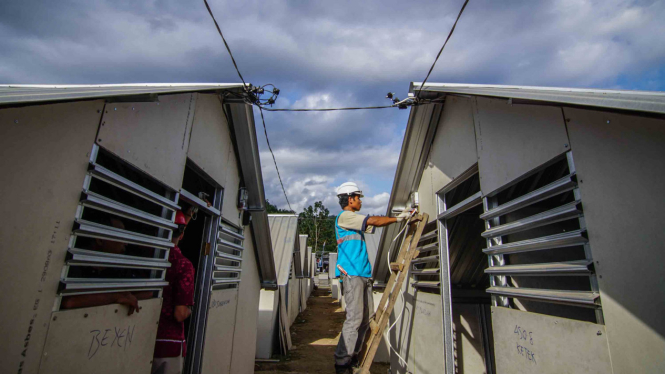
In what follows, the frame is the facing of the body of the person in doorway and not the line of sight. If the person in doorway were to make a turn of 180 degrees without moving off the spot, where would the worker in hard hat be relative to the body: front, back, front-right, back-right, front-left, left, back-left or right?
back

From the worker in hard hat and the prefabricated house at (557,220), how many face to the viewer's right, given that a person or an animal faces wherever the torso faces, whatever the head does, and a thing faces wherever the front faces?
1

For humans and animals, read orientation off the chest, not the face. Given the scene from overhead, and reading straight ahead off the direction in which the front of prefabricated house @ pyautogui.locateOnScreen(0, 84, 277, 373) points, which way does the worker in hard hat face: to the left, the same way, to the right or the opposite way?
the same way

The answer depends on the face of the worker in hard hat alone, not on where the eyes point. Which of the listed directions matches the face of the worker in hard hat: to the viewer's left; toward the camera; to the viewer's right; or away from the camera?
to the viewer's right

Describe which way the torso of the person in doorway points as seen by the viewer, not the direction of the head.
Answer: to the viewer's right

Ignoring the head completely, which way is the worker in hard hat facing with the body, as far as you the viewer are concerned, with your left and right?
facing to the right of the viewer

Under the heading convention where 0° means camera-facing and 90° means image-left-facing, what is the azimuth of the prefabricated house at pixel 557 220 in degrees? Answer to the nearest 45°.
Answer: approximately 45°

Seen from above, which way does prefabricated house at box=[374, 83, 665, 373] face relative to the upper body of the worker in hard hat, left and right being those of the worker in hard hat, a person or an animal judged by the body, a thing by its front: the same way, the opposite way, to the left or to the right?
the opposite way

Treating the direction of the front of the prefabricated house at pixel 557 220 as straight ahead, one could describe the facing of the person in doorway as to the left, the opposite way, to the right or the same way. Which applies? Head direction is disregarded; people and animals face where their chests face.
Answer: the opposite way
